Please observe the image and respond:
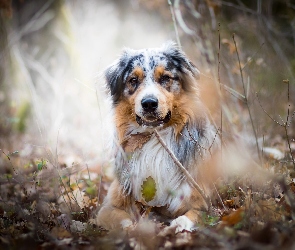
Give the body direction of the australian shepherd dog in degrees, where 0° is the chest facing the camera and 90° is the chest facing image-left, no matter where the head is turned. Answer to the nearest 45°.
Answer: approximately 0°

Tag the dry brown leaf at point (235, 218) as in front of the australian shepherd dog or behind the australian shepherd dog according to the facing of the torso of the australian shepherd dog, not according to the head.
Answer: in front

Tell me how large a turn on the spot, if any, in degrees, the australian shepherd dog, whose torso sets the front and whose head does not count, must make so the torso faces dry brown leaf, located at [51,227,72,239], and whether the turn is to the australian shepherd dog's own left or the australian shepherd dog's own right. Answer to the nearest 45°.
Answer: approximately 45° to the australian shepherd dog's own right
